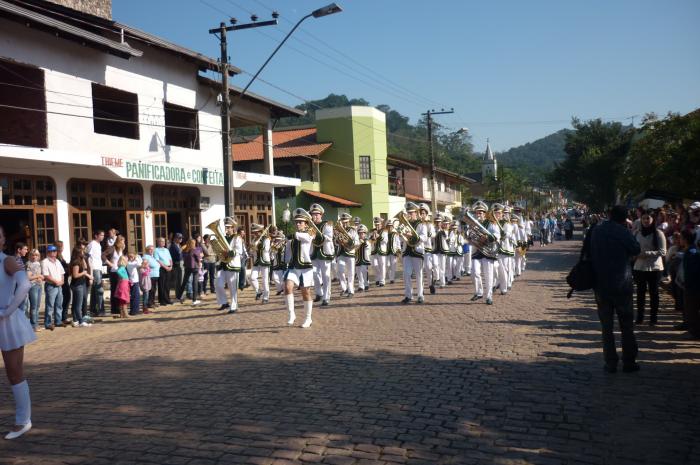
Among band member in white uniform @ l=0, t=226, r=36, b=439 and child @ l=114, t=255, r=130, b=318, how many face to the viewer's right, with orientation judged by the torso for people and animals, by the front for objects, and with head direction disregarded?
1

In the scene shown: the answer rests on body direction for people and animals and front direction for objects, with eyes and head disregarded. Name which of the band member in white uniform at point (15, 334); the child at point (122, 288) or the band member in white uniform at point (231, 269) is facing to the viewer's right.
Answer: the child

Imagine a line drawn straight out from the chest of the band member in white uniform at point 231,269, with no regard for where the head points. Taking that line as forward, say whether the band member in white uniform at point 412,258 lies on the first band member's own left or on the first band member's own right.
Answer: on the first band member's own left

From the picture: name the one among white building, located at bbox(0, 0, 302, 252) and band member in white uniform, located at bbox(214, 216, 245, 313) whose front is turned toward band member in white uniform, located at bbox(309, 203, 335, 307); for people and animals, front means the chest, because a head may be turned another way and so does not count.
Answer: the white building

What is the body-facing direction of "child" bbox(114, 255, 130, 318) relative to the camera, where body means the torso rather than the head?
to the viewer's right

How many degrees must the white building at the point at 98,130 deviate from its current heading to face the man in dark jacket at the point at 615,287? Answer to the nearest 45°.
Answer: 0° — it already faces them

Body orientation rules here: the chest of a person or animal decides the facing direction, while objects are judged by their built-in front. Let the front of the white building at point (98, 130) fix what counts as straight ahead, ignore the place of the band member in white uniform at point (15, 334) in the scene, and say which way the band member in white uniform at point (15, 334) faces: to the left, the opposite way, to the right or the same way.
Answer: to the right

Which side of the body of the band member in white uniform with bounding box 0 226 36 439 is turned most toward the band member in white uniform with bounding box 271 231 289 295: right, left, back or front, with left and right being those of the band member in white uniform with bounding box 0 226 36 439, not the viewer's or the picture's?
back

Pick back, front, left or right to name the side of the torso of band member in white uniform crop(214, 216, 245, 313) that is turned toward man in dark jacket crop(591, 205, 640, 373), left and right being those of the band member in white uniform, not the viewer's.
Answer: left

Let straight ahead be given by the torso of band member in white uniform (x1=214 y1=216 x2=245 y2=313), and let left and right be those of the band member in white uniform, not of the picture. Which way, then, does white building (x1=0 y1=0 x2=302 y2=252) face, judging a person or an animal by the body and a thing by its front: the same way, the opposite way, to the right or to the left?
to the left

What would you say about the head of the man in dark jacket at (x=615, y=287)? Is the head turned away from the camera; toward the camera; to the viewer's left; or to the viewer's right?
away from the camera
